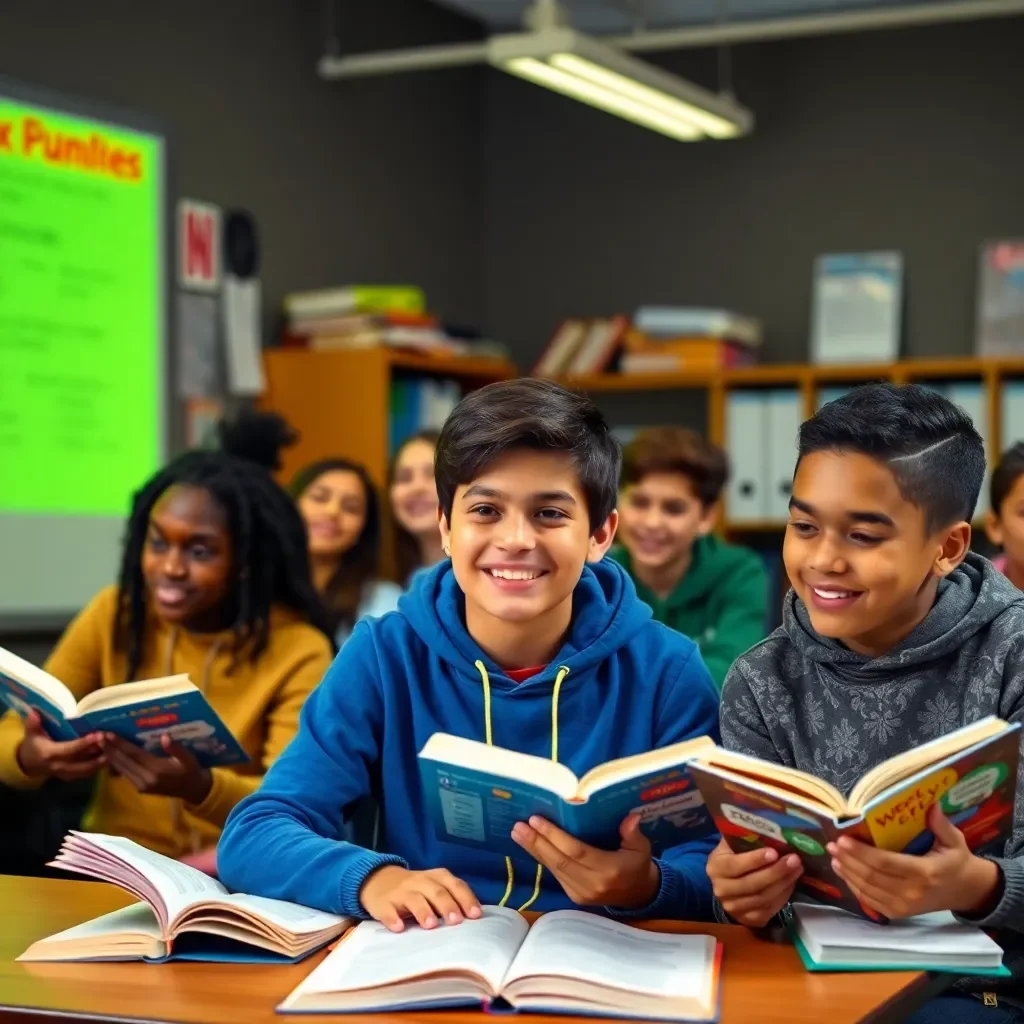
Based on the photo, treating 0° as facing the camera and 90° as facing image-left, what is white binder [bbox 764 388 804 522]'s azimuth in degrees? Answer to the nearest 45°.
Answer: approximately 0°

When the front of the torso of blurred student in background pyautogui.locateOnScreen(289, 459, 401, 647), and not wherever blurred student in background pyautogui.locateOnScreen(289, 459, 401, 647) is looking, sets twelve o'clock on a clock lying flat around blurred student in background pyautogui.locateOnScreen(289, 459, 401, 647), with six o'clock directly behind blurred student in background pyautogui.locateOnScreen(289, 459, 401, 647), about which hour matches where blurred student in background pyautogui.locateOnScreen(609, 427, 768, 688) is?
blurred student in background pyautogui.locateOnScreen(609, 427, 768, 688) is roughly at 10 o'clock from blurred student in background pyautogui.locateOnScreen(289, 459, 401, 647).

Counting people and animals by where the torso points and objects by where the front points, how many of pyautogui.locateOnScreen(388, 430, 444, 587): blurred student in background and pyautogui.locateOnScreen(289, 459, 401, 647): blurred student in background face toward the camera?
2

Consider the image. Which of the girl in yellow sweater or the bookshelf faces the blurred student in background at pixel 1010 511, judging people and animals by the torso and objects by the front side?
the bookshelf

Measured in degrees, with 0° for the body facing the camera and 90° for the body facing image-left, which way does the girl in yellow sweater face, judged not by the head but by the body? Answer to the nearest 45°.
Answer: approximately 45°

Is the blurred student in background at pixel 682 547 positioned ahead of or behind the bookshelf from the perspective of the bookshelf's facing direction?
ahead

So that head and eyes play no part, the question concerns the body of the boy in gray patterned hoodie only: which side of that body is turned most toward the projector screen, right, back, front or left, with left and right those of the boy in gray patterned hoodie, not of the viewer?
right

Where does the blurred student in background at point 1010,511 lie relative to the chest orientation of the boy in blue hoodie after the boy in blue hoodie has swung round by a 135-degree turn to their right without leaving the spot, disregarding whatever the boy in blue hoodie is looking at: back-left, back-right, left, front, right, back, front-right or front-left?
right

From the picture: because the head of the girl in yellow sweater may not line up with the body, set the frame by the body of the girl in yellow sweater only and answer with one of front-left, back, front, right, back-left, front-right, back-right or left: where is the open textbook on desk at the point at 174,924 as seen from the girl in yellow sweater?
front-left

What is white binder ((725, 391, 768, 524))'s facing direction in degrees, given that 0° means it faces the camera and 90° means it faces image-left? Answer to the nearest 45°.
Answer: approximately 0°
